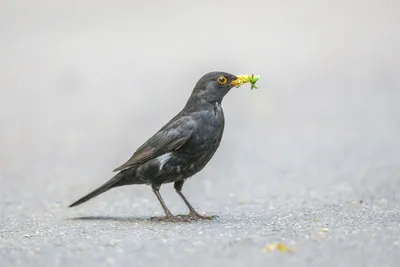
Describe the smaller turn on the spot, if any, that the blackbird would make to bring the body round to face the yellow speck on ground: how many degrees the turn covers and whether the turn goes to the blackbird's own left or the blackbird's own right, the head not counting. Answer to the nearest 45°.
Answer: approximately 90° to the blackbird's own right

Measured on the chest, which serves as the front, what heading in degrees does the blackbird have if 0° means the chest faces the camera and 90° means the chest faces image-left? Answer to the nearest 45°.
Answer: approximately 270°
